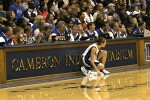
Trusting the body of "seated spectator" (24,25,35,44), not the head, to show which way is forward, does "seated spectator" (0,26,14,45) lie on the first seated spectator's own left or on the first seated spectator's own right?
on the first seated spectator's own right

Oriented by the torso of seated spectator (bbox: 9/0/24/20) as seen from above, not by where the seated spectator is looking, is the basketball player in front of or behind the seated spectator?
in front

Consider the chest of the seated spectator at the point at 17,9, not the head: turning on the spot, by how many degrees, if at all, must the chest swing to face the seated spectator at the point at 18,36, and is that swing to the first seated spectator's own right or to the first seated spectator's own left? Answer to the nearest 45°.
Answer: approximately 45° to the first seated spectator's own right

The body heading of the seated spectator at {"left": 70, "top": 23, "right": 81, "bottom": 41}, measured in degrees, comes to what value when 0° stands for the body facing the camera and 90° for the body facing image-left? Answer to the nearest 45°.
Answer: approximately 0°

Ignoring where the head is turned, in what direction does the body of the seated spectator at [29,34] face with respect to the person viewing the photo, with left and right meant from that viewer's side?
facing the viewer and to the right of the viewer

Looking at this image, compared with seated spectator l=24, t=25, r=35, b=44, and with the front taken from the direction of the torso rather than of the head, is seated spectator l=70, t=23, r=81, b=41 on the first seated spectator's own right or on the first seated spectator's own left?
on the first seated spectator's own left
